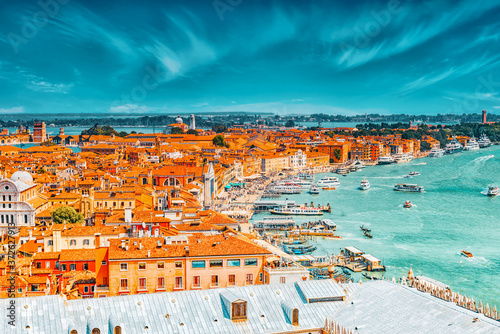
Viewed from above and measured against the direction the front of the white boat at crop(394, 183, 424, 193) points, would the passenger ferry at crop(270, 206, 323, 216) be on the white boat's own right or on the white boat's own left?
on the white boat's own left

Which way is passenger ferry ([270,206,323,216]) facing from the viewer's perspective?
to the viewer's left

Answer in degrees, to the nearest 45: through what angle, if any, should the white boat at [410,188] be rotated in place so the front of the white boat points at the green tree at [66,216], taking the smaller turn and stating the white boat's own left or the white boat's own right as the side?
approximately 45° to the white boat's own left

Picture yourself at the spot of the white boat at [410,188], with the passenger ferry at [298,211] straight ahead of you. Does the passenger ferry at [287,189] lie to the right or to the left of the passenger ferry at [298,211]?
right

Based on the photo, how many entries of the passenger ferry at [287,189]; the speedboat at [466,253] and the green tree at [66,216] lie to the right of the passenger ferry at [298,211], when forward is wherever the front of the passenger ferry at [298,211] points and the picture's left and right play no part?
1

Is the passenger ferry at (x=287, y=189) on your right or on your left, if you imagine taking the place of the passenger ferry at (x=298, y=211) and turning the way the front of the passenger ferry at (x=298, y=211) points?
on your right
